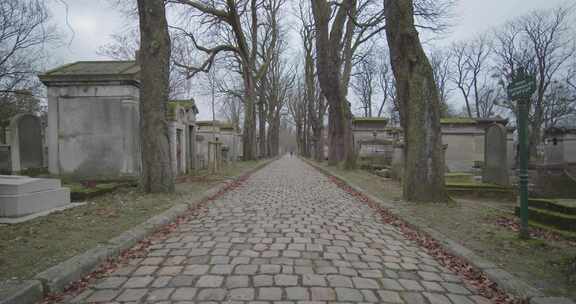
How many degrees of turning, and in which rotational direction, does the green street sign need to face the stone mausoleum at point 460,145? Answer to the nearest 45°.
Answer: approximately 135° to its right

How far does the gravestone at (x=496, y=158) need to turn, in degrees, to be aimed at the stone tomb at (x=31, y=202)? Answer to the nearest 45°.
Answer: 0° — it already faces it

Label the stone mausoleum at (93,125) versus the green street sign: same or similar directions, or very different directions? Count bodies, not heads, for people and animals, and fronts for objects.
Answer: very different directions

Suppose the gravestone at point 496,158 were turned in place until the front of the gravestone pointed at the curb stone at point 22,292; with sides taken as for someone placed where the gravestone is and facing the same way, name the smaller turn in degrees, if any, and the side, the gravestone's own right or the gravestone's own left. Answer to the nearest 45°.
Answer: approximately 45° to the gravestone's own left

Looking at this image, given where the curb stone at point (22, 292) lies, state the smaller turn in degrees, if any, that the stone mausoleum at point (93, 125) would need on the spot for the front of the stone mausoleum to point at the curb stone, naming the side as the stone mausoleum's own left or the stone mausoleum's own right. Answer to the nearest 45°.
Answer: approximately 90° to the stone mausoleum's own right

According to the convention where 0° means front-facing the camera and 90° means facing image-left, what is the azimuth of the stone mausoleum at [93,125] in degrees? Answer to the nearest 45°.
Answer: approximately 270°

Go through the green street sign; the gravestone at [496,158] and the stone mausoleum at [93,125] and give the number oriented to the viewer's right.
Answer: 1

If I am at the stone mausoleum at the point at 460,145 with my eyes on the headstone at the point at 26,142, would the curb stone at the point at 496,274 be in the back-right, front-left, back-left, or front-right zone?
front-left

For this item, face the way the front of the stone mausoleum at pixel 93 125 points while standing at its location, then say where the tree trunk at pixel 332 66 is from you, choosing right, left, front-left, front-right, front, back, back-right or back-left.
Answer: front

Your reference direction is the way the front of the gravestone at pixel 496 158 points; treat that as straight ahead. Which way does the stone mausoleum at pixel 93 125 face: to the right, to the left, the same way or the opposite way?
the opposite way

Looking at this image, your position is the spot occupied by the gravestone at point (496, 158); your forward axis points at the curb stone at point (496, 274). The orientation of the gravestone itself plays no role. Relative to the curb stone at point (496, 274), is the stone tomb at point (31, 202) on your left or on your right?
right

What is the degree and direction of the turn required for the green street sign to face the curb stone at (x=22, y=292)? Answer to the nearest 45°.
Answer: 0° — it already faces it

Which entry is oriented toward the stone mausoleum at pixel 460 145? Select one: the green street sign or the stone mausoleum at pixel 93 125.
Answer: the stone mausoleum at pixel 93 125

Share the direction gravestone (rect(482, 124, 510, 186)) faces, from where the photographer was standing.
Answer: facing the viewer and to the left of the viewer

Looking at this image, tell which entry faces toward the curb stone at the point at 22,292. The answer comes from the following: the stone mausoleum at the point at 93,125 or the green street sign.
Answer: the green street sign

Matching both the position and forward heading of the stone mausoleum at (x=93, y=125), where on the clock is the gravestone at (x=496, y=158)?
The gravestone is roughly at 1 o'clock from the stone mausoleum.
